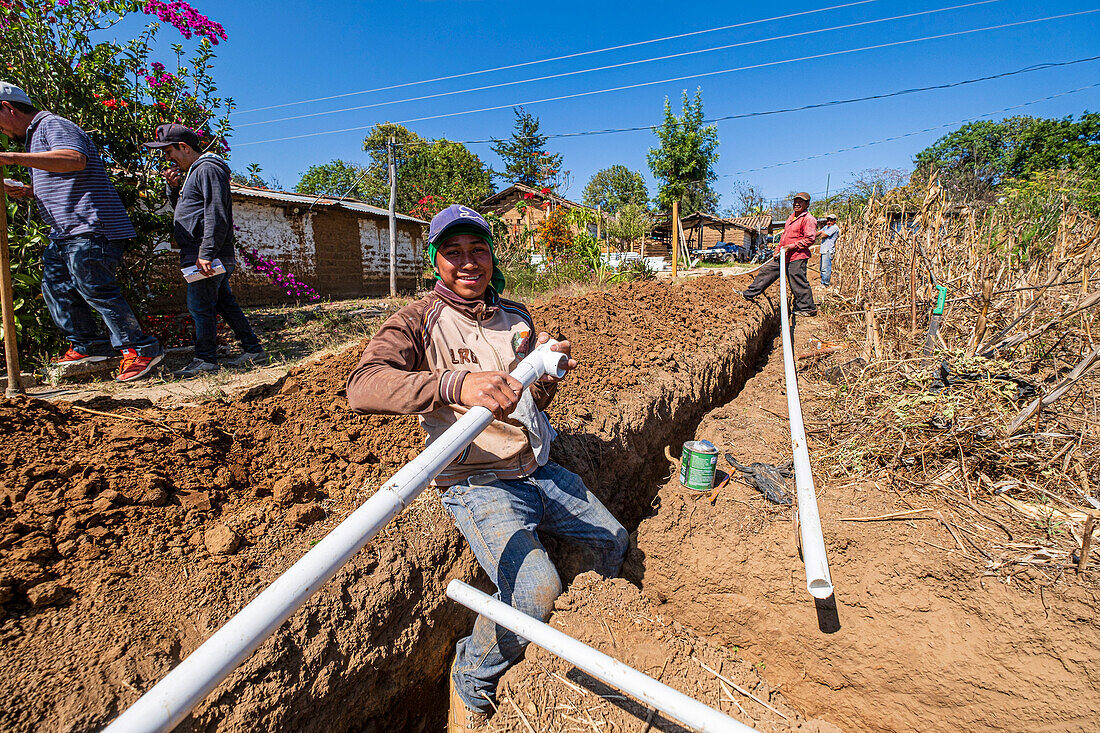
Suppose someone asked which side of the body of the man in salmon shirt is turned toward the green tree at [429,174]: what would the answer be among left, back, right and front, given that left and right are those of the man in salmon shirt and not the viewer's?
right

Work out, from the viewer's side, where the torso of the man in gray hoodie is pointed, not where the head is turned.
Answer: to the viewer's left

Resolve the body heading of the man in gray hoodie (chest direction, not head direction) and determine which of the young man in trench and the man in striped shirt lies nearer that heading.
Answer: the man in striped shirt

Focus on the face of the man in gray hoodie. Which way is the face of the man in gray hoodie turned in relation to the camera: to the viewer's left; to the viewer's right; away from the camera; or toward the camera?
to the viewer's left

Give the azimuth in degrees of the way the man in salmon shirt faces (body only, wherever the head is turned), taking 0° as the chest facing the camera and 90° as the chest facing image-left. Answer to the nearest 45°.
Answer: approximately 45°

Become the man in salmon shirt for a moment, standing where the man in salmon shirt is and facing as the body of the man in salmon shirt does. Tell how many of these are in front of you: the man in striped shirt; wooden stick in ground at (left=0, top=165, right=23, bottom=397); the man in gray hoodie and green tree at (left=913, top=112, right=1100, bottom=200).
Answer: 3
